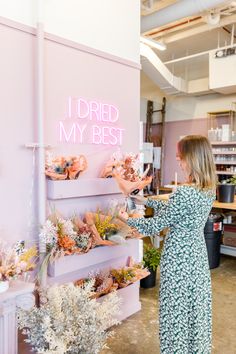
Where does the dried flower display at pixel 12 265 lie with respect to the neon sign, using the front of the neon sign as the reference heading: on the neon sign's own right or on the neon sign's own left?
on the neon sign's own right

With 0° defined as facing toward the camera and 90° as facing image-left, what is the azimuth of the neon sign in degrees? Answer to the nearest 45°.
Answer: approximately 315°

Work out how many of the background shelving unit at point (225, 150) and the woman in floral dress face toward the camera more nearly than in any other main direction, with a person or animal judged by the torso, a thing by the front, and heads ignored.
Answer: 1

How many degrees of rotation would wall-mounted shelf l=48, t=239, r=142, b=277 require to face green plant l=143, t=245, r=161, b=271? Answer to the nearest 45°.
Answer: approximately 90° to its left

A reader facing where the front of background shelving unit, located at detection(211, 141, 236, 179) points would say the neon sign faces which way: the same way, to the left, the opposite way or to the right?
to the left

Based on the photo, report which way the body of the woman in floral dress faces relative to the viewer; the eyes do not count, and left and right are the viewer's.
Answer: facing away from the viewer and to the left of the viewer

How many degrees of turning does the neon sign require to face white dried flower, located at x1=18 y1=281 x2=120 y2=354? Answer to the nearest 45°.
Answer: approximately 45° to its right

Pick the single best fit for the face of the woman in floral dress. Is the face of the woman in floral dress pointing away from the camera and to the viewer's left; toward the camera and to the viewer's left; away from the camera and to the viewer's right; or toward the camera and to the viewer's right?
away from the camera and to the viewer's left
